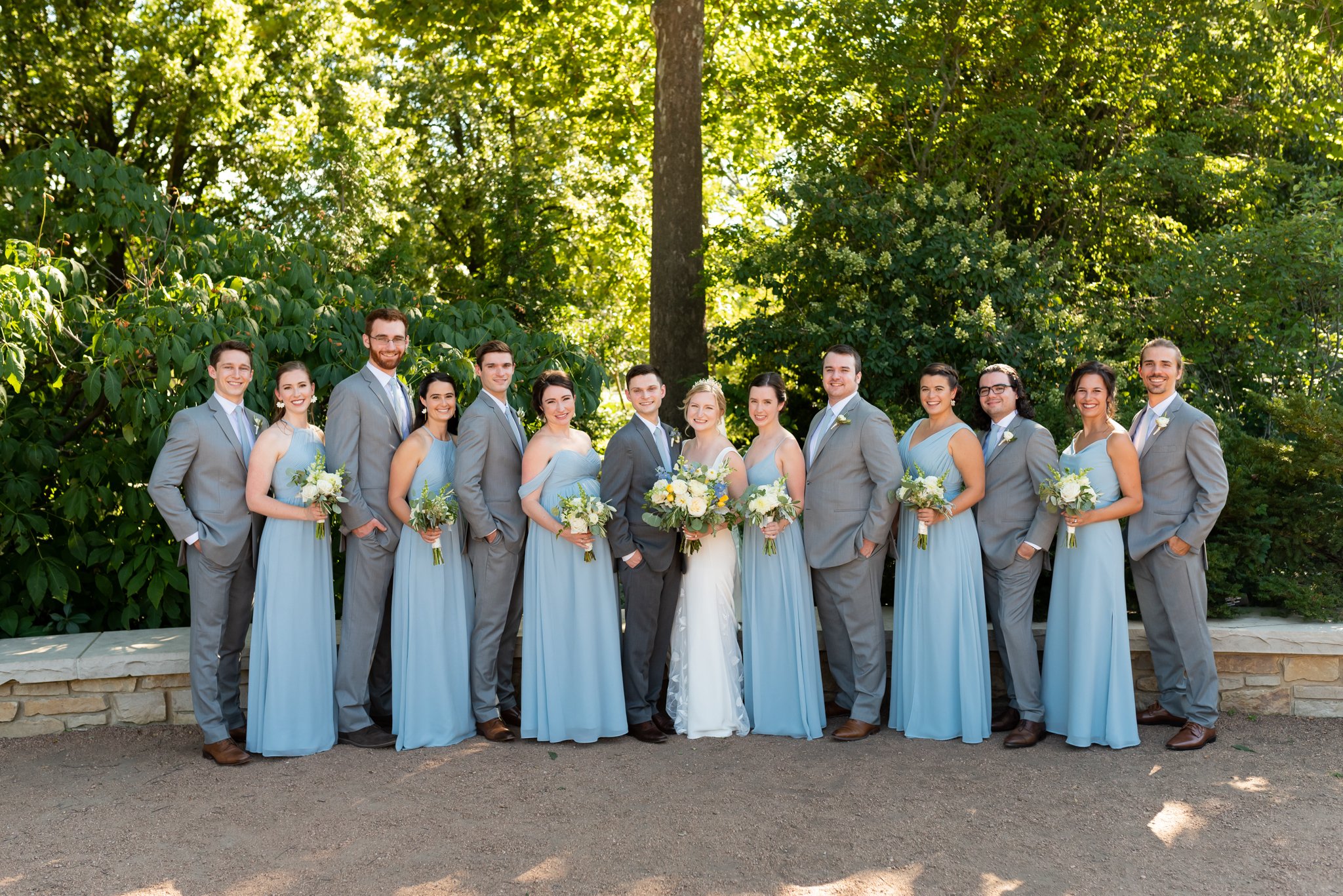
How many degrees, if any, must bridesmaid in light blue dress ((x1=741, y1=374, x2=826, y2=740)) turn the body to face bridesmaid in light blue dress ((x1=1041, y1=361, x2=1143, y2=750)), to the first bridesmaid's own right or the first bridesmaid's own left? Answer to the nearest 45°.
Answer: approximately 135° to the first bridesmaid's own left

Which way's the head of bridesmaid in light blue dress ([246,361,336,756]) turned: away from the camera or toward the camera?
toward the camera

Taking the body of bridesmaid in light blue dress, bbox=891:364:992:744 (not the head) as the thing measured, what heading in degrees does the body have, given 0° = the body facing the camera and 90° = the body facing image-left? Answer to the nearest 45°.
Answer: approximately 45°

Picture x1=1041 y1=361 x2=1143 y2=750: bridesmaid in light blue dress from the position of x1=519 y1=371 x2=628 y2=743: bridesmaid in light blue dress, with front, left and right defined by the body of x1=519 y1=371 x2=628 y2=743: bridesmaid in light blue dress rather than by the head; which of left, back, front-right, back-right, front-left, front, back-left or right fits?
front-left

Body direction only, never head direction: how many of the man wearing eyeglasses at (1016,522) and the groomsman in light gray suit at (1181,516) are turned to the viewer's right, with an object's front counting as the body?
0

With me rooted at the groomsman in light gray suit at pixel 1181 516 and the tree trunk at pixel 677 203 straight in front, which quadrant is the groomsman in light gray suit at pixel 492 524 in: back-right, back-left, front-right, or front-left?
front-left

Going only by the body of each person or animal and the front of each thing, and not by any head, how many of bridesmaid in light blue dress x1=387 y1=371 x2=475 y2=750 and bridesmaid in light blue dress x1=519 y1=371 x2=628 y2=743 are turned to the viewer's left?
0

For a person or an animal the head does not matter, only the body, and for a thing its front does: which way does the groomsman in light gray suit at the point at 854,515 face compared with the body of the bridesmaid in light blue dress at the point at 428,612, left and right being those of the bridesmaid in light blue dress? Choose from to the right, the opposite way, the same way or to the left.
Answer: to the right

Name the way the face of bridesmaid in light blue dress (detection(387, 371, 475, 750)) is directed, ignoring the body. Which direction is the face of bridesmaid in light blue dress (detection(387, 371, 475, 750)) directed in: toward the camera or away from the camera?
toward the camera

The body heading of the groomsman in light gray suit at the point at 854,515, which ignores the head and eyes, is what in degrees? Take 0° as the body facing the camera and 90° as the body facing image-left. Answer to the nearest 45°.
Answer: approximately 45°

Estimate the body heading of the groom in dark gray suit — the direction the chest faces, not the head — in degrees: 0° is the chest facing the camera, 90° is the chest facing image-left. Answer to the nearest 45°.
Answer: approximately 315°

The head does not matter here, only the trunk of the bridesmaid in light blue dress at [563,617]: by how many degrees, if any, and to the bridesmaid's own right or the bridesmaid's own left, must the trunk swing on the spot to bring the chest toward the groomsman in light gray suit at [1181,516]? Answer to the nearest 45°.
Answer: approximately 45° to the bridesmaid's own left

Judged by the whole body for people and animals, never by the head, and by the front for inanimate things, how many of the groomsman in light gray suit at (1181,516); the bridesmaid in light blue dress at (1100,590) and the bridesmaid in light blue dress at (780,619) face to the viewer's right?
0

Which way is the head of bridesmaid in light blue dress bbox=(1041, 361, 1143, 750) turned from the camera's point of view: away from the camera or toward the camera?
toward the camera

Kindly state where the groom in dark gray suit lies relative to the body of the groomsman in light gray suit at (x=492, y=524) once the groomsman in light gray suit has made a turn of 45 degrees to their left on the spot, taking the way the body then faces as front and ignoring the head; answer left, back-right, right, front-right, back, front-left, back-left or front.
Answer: front

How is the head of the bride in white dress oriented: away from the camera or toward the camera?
toward the camera

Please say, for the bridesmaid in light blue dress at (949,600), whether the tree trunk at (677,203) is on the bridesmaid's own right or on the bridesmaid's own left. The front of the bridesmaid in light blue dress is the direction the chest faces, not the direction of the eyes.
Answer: on the bridesmaid's own right
